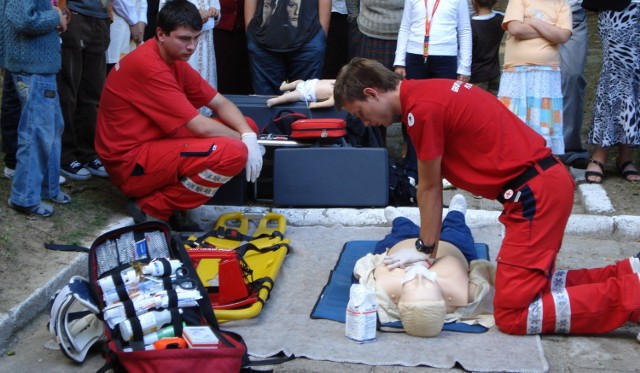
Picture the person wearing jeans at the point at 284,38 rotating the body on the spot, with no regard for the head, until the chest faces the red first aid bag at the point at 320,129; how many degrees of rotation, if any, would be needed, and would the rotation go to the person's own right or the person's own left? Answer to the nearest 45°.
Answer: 0° — they already face it

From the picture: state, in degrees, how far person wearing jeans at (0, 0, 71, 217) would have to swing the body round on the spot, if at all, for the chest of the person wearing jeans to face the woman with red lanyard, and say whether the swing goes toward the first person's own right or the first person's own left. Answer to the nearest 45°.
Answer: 0° — they already face them

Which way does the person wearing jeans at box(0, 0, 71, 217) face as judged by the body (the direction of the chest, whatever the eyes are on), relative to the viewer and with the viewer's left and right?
facing to the right of the viewer
